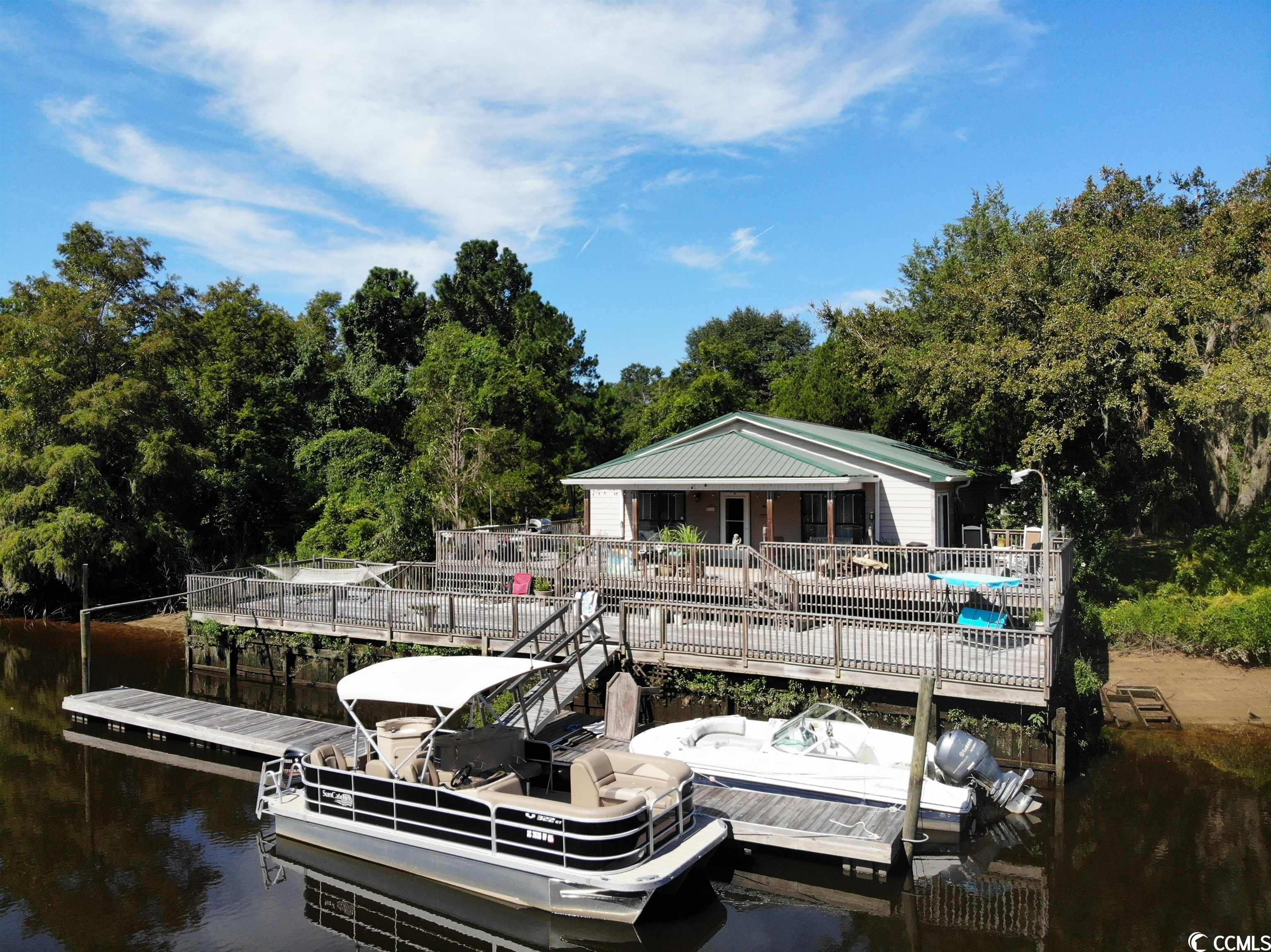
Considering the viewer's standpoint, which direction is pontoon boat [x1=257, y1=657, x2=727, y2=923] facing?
facing the viewer and to the right of the viewer

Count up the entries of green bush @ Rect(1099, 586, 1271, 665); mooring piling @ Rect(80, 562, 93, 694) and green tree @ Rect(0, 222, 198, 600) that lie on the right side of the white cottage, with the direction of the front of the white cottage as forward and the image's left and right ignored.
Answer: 2

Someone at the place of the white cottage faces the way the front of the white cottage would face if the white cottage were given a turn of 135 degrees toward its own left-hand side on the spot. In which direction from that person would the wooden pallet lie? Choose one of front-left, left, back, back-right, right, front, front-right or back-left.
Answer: right

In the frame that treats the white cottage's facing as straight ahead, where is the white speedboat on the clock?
The white speedboat is roughly at 12 o'clock from the white cottage.

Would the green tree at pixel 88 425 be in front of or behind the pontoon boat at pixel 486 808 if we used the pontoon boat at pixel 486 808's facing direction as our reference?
behind

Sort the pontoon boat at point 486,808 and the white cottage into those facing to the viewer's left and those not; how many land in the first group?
0

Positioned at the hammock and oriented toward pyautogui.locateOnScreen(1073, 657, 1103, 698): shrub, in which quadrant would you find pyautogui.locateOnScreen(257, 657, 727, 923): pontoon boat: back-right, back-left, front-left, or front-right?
front-right

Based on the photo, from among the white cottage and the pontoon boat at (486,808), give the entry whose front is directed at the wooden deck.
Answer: the white cottage

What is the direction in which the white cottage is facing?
toward the camera

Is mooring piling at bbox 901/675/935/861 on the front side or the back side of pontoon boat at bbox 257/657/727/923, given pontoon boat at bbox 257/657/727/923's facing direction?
on the front side

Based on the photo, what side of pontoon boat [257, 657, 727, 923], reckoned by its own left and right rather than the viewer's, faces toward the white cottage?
left

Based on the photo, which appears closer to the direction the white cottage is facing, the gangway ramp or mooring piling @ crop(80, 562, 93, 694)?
the gangway ramp

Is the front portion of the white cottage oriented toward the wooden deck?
yes

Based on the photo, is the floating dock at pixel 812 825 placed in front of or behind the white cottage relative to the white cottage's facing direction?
in front
